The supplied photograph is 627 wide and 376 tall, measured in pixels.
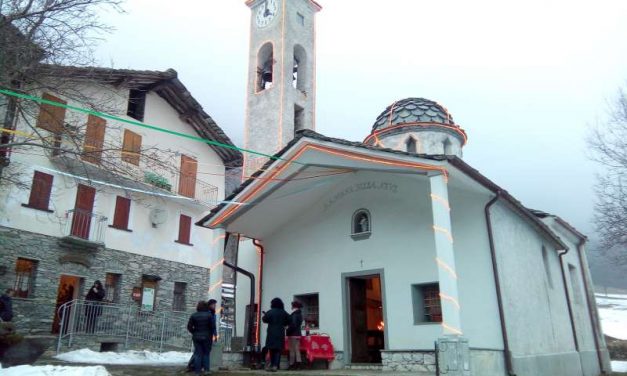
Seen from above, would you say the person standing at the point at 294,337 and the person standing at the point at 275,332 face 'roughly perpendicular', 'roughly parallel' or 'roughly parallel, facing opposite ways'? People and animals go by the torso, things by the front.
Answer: roughly perpendicular

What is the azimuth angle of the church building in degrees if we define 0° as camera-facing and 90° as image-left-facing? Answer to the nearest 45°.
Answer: approximately 45°

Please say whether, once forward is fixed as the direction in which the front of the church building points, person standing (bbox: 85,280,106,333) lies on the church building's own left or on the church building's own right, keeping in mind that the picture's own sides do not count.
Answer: on the church building's own right

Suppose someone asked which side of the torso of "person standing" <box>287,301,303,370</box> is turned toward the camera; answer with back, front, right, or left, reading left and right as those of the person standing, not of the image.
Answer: left

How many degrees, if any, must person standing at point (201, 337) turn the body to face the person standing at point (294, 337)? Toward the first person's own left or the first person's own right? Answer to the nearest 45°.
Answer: approximately 45° to the first person's own right

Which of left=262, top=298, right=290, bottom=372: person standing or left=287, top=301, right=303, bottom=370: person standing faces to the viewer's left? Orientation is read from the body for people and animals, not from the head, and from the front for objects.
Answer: left=287, top=301, right=303, bottom=370: person standing

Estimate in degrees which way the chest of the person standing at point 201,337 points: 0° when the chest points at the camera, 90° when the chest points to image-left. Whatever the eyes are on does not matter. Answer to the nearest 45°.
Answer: approximately 180°

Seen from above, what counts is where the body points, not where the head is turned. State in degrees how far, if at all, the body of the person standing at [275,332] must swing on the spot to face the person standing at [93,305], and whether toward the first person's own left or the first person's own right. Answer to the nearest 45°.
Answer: approximately 45° to the first person's own left

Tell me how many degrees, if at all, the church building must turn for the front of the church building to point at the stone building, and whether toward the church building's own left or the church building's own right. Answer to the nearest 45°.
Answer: approximately 90° to the church building's own right

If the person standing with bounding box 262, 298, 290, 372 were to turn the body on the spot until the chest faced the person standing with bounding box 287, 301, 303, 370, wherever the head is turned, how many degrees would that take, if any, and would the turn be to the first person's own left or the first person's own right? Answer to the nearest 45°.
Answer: approximately 45° to the first person's own right

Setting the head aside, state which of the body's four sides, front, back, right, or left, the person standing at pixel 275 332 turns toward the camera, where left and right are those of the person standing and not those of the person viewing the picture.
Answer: back

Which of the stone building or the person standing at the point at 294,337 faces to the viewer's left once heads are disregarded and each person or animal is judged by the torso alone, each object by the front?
the person standing

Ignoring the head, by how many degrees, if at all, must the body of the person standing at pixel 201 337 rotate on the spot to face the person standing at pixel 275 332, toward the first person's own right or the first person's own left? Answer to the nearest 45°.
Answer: approximately 90° to the first person's own right
